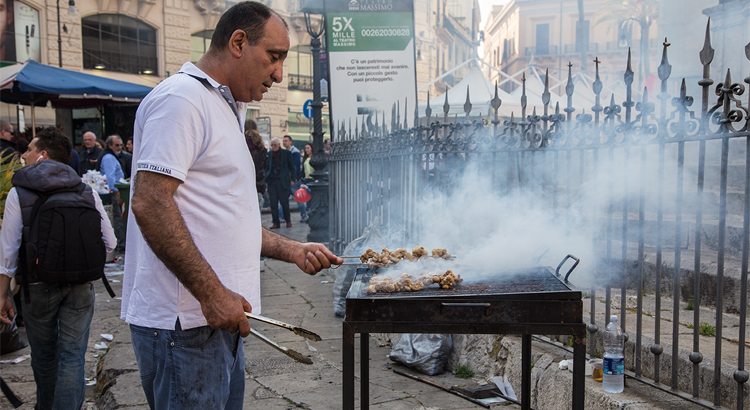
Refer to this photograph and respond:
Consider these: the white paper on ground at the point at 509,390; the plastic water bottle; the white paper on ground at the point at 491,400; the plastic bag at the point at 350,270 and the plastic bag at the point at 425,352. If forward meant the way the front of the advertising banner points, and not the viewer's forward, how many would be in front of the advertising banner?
5

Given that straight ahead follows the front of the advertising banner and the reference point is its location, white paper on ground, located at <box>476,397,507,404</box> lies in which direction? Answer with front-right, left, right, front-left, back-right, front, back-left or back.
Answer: front

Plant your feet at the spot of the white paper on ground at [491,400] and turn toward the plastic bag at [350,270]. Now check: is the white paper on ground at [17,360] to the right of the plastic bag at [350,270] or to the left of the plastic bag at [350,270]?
left

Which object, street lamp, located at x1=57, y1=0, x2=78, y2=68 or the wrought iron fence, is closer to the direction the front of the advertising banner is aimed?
the wrought iron fence

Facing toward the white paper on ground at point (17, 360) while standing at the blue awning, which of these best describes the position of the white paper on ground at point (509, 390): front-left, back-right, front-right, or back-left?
front-left

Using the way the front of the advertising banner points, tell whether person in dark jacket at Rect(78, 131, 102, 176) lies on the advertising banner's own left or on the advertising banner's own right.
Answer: on the advertising banner's own right

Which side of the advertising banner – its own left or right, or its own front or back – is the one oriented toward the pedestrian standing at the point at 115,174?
right

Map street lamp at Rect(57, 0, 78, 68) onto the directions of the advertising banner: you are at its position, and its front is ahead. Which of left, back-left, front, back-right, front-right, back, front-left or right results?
back-right

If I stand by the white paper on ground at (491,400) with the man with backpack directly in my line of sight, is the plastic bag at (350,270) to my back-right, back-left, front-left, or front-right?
front-right

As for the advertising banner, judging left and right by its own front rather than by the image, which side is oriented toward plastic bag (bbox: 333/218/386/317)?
front

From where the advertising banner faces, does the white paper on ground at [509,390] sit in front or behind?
in front

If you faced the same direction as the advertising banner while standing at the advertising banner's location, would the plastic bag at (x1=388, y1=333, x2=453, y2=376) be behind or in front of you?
in front

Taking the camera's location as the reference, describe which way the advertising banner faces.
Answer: facing the viewer

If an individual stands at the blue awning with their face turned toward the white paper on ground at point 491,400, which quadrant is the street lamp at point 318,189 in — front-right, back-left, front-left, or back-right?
front-left

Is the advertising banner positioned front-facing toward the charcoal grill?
yes

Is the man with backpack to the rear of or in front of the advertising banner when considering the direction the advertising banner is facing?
in front
